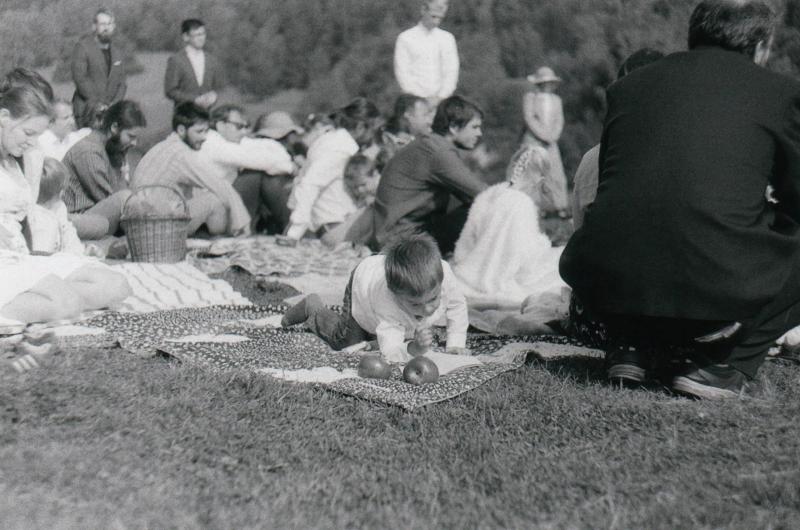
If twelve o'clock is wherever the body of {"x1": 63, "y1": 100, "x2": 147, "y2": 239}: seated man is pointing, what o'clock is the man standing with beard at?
The man standing with beard is roughly at 9 o'clock from the seated man.

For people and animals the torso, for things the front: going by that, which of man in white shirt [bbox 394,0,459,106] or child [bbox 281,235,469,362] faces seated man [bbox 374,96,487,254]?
the man in white shirt

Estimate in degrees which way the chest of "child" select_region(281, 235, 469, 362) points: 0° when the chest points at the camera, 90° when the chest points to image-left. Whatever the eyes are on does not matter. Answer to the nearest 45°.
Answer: approximately 315°

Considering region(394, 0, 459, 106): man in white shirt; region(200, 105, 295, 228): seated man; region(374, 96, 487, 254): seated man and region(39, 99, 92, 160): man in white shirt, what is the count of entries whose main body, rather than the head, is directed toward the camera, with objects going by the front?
2

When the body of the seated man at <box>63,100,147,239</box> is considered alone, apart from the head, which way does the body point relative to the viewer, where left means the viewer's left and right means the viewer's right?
facing to the right of the viewer

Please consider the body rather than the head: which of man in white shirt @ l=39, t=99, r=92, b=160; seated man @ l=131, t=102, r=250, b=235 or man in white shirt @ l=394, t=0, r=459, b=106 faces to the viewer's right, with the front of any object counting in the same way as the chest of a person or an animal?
the seated man

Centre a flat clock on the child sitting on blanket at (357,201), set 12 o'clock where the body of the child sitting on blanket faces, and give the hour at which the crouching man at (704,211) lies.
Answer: The crouching man is roughly at 10 o'clock from the child sitting on blanket.
